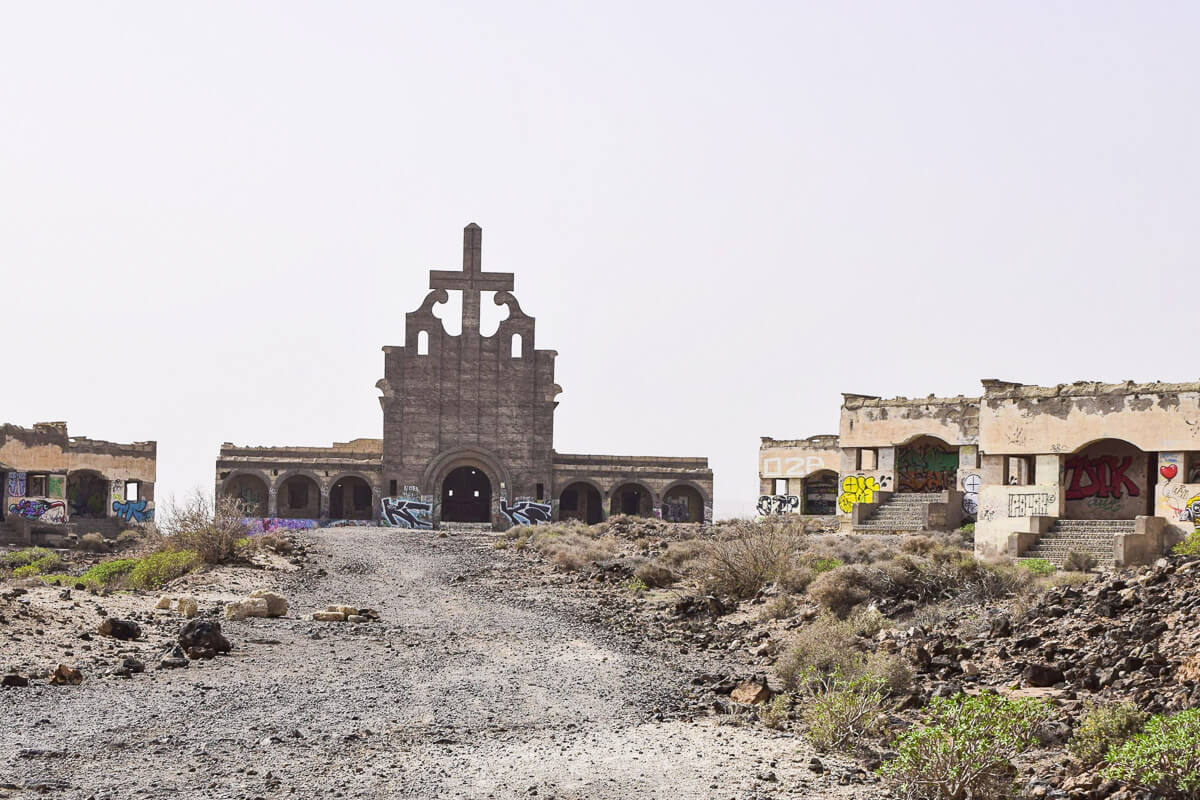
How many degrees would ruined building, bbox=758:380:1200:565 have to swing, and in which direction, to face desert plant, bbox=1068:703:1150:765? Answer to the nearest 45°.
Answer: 0° — it already faces it

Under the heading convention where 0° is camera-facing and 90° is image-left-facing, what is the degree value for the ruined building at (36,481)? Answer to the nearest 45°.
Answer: approximately 0°

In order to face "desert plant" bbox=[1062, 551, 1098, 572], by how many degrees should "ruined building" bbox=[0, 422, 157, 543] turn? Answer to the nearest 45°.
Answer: approximately 45° to its left

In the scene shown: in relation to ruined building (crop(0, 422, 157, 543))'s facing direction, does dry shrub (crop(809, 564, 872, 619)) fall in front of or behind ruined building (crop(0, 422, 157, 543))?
in front

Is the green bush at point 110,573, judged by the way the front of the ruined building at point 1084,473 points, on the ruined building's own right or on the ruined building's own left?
on the ruined building's own right

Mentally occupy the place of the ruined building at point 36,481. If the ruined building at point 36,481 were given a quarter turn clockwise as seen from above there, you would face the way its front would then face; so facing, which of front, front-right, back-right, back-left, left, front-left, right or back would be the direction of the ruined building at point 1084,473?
back-left

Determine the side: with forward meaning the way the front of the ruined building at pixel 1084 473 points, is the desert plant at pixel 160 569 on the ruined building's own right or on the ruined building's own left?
on the ruined building's own right

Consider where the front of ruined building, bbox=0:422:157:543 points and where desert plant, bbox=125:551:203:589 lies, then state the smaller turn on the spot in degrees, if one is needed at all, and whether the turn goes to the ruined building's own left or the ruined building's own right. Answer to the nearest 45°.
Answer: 0° — it already faces it

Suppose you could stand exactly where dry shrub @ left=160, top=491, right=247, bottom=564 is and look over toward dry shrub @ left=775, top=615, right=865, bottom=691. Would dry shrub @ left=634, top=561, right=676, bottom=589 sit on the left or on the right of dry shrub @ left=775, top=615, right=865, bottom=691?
left

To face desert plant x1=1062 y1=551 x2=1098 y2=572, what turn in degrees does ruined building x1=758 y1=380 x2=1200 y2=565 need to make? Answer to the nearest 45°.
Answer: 0° — it already faces it

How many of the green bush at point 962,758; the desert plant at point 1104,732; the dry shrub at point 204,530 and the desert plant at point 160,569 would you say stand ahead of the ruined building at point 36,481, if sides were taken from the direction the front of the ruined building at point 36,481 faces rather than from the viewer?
4

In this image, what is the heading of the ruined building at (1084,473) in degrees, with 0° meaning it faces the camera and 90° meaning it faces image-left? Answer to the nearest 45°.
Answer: approximately 0°

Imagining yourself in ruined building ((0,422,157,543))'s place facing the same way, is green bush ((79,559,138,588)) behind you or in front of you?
in front
